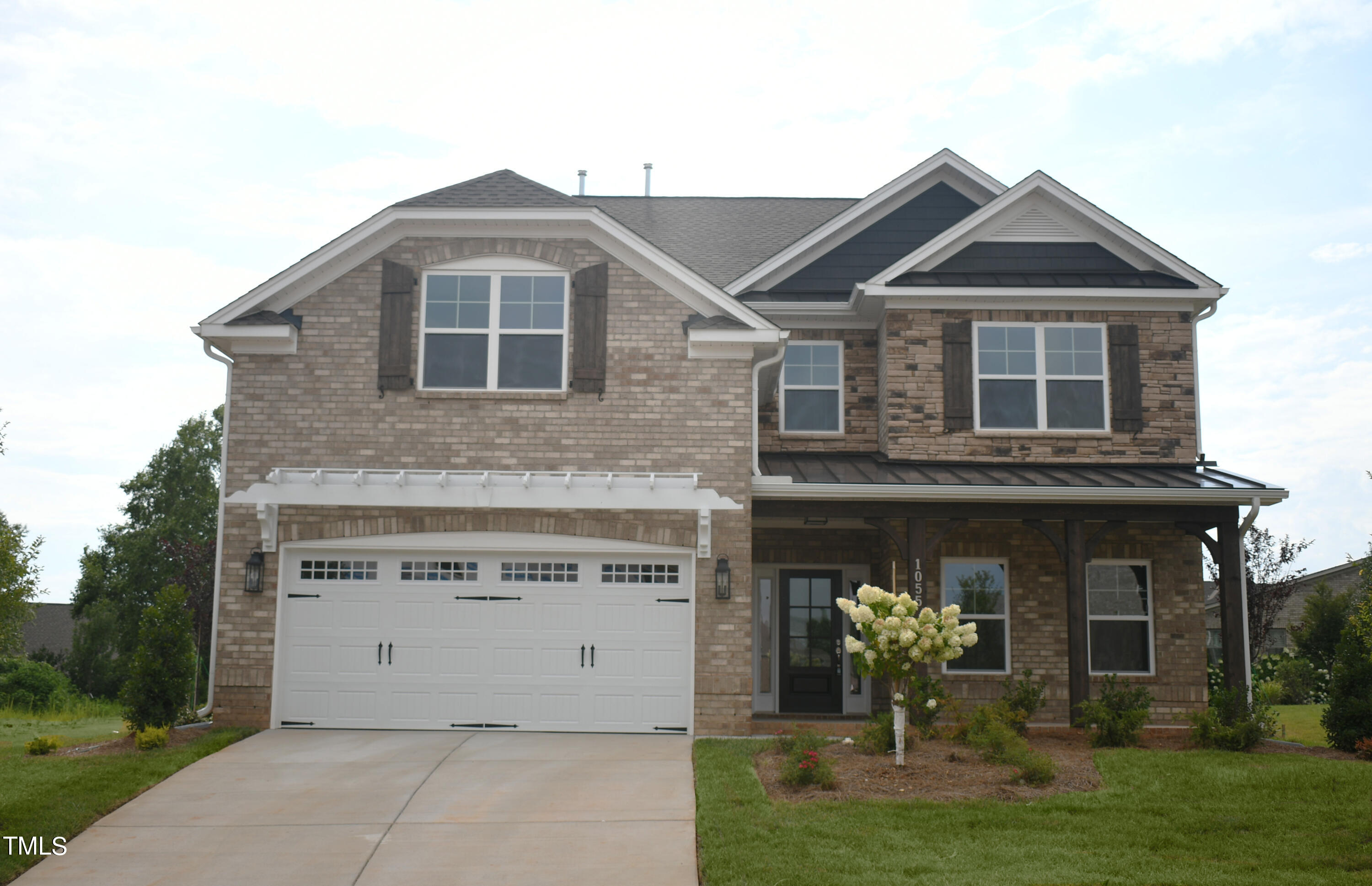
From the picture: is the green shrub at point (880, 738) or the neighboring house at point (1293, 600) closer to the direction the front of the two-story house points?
the green shrub

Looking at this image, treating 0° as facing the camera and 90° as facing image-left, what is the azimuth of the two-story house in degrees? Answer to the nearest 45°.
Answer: approximately 0°

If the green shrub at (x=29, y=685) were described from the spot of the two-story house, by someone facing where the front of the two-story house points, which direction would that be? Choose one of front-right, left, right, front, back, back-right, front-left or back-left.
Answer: back-right

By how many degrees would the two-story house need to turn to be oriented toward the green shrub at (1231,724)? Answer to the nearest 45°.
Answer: approximately 90° to its left

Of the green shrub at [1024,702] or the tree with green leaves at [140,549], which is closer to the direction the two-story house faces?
the green shrub

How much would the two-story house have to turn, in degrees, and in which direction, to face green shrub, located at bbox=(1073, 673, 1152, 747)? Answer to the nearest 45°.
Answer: approximately 90° to its left

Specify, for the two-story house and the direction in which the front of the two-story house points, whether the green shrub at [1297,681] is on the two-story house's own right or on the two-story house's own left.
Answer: on the two-story house's own left

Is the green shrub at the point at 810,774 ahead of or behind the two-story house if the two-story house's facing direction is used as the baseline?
ahead

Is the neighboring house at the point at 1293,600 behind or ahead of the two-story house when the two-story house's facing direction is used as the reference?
behind

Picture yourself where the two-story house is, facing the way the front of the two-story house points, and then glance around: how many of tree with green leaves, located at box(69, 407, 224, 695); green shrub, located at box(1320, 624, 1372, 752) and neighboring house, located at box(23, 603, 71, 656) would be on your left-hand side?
1

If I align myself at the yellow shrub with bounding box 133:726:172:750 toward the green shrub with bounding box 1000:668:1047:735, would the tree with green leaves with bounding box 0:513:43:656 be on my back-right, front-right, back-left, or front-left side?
back-left

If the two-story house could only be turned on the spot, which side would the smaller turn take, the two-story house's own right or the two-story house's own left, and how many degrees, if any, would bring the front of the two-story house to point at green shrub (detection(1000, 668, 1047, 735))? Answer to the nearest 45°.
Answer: approximately 90° to the two-story house's own left

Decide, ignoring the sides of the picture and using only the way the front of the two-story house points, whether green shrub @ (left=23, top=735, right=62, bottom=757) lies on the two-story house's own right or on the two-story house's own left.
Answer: on the two-story house's own right
